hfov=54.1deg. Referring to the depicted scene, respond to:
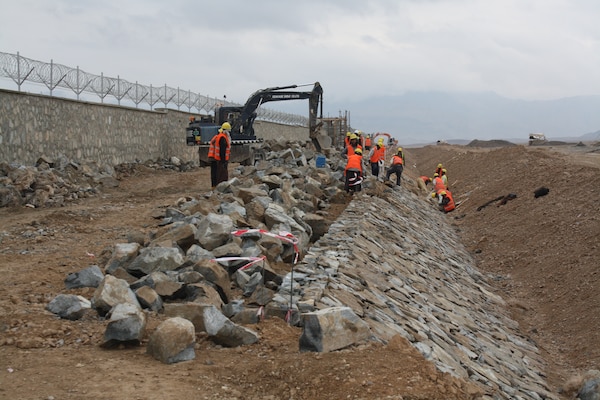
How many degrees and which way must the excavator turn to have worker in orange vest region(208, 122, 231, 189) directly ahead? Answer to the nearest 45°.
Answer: approximately 90° to its right

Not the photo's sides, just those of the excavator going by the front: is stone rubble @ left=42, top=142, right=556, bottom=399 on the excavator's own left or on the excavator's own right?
on the excavator's own right

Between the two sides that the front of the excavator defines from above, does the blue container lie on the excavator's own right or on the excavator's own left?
on the excavator's own right

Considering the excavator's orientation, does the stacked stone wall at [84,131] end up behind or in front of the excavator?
behind

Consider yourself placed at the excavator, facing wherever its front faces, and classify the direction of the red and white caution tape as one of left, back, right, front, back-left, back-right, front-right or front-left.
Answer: right

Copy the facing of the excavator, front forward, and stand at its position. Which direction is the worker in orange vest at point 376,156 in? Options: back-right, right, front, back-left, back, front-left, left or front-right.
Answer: front-right

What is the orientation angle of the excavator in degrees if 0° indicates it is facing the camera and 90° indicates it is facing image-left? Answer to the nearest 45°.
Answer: approximately 270°

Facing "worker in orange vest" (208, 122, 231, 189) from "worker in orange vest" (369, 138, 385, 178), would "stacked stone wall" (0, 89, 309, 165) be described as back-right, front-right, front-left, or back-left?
front-right

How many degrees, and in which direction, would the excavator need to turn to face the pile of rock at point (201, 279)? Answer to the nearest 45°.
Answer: approximately 90° to its right

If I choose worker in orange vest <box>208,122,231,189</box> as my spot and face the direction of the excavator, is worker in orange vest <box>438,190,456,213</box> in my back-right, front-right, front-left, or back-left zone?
front-right
